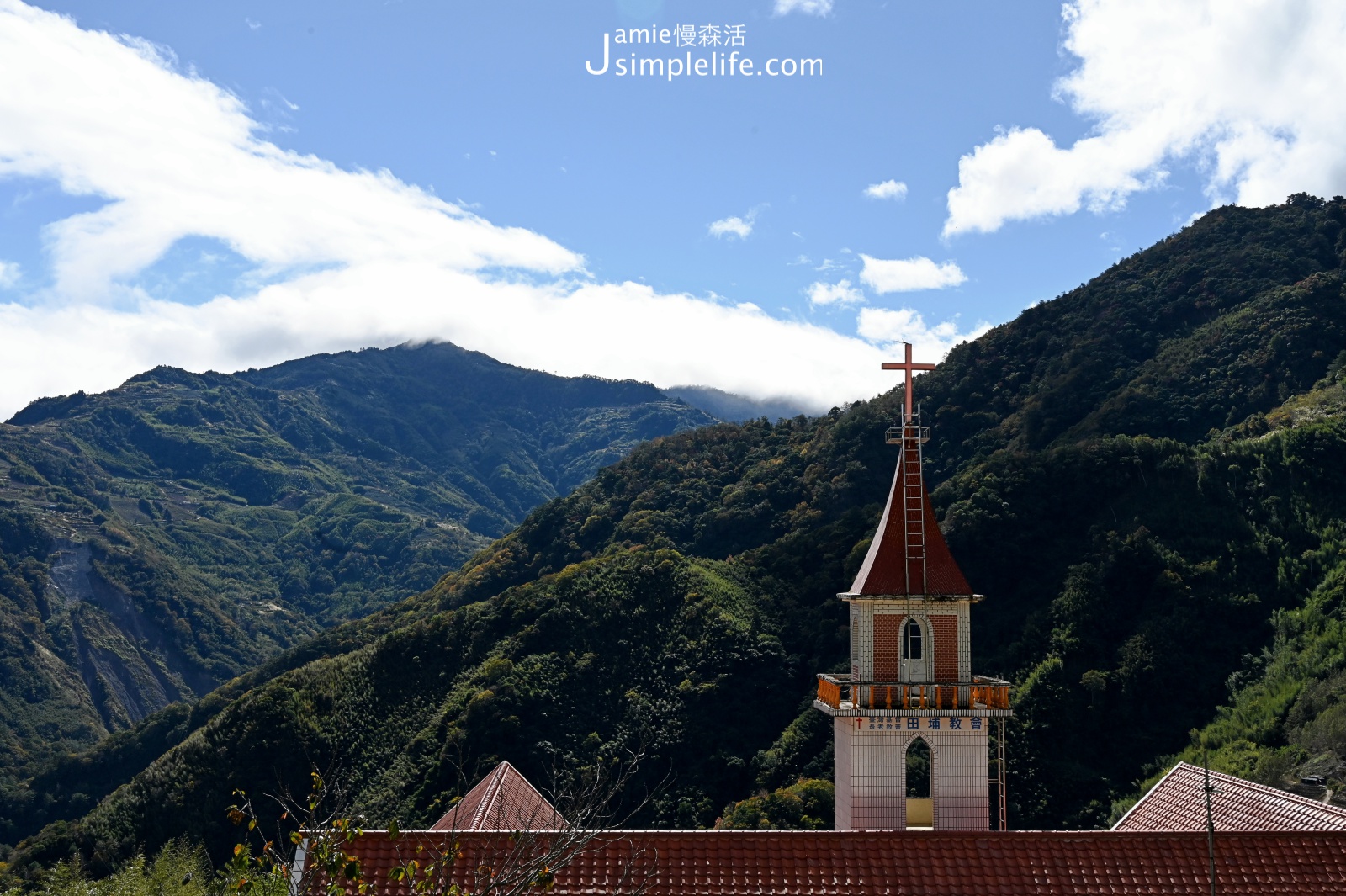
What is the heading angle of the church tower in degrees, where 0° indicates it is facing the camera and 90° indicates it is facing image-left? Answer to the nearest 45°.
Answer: approximately 0°
